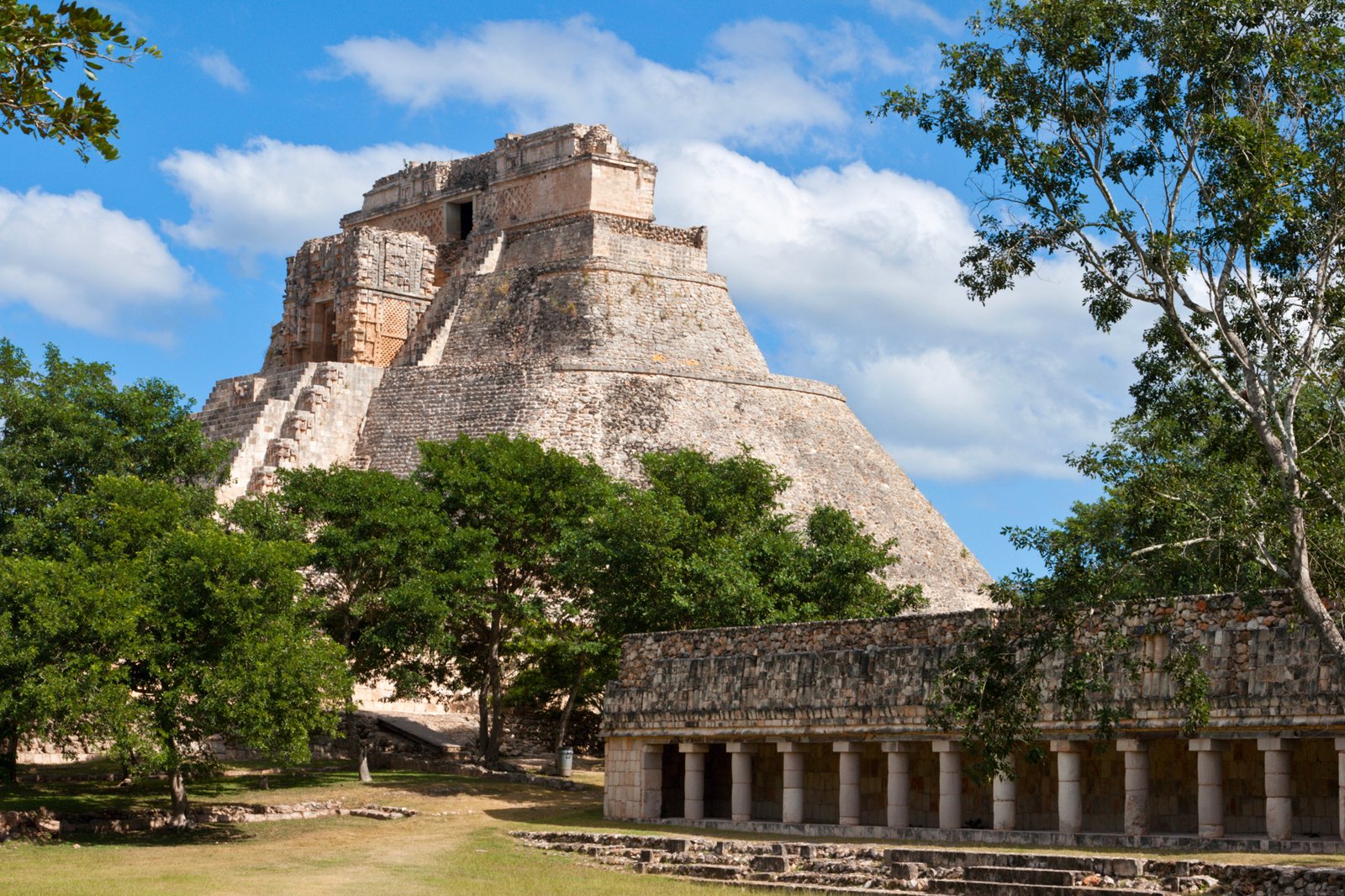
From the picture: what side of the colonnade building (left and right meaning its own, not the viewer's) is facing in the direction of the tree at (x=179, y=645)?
right

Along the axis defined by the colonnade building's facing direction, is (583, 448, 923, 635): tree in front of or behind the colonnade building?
behind

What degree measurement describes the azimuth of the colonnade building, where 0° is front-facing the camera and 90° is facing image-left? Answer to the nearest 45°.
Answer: approximately 0°

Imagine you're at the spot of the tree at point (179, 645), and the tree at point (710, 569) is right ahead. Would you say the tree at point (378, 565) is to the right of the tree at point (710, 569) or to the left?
left

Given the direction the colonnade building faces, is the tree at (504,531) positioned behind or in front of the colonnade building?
behind

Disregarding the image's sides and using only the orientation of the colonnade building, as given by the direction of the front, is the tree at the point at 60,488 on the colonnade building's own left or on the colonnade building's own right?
on the colonnade building's own right

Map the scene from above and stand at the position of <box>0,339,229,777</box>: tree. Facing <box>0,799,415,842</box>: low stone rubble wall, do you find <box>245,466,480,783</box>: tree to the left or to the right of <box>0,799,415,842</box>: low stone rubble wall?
left

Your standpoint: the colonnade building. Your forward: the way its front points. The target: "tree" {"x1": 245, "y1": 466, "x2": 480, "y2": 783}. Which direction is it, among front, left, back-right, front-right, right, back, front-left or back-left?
back-right
